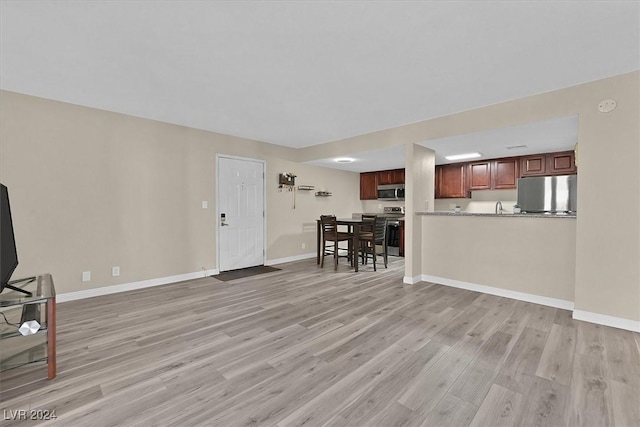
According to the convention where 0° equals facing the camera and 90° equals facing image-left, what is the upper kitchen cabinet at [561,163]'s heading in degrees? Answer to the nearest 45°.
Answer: approximately 0°

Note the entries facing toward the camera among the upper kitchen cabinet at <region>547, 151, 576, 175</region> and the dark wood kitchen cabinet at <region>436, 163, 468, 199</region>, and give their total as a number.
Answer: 2

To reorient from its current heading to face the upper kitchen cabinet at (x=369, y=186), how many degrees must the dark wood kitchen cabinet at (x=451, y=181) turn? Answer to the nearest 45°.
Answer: approximately 90° to its right

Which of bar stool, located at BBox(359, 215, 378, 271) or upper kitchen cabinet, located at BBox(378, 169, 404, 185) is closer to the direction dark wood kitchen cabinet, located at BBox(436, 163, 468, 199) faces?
the bar stool

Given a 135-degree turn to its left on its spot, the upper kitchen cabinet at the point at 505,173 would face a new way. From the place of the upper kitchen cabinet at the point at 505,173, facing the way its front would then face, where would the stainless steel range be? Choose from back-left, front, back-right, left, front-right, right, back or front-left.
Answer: back-left

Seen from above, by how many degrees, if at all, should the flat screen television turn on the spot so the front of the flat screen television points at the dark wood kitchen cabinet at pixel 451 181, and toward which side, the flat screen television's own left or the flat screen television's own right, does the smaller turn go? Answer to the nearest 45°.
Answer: approximately 45° to the flat screen television's own left

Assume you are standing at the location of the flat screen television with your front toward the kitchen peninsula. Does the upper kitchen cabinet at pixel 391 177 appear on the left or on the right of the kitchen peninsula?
left

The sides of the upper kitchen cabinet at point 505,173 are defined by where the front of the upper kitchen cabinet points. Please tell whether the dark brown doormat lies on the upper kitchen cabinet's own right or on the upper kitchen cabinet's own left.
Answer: on the upper kitchen cabinet's own right

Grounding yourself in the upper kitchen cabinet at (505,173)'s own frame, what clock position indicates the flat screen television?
The flat screen television is roughly at 1 o'clock from the upper kitchen cabinet.

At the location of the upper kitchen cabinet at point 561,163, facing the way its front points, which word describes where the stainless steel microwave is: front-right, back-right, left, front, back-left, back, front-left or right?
right

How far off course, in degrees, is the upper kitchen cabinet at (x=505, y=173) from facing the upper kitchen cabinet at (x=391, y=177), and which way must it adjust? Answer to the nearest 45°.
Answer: approximately 90° to its right
